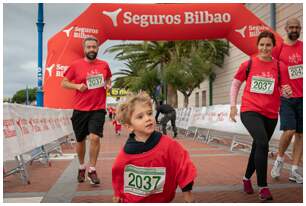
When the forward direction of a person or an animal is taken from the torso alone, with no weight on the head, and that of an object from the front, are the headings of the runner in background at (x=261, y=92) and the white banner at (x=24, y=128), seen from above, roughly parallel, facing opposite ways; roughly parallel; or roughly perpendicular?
roughly perpendicular

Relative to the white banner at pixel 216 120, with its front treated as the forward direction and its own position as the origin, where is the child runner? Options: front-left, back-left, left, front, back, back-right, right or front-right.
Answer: front-left

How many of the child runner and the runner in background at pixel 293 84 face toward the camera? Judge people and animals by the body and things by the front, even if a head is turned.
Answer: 2

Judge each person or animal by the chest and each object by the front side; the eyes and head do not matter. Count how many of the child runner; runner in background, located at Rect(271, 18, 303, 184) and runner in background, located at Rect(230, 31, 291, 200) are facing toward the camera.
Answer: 3

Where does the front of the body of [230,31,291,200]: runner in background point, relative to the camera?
toward the camera

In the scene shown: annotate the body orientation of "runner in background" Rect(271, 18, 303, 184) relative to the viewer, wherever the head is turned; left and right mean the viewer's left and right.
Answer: facing the viewer

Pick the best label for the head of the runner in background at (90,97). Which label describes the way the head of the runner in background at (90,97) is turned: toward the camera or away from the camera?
toward the camera

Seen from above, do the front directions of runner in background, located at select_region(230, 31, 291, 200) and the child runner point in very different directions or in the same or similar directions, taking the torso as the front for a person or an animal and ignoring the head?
same or similar directions

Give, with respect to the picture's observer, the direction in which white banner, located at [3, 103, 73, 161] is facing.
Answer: facing the viewer and to the right of the viewer

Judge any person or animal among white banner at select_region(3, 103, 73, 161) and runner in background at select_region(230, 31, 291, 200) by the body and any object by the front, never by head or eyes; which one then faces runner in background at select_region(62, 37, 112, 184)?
the white banner

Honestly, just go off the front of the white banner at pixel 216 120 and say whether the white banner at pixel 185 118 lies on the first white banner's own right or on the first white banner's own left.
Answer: on the first white banner's own right

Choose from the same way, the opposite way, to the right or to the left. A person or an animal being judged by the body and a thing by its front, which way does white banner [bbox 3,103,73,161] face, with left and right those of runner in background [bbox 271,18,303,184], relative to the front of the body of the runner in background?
to the left

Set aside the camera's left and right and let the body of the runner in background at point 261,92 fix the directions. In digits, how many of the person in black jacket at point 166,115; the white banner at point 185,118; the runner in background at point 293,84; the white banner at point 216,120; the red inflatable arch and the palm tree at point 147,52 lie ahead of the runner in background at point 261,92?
0

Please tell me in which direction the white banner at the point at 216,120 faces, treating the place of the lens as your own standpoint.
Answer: facing the viewer and to the left of the viewer

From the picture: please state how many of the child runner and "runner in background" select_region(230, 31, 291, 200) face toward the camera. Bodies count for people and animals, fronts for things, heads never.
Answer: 2

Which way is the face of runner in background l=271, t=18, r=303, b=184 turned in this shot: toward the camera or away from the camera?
toward the camera

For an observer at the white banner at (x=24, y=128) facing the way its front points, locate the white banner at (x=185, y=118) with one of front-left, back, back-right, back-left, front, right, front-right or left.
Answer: left

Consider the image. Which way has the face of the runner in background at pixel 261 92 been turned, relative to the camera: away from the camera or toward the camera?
toward the camera

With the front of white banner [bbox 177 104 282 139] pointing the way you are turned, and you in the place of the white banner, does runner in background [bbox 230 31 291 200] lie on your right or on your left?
on your left

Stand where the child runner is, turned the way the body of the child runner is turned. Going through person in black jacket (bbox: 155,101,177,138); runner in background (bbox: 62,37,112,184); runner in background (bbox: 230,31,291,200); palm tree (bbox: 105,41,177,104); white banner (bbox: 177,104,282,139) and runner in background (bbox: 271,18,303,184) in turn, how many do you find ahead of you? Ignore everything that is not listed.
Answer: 0
